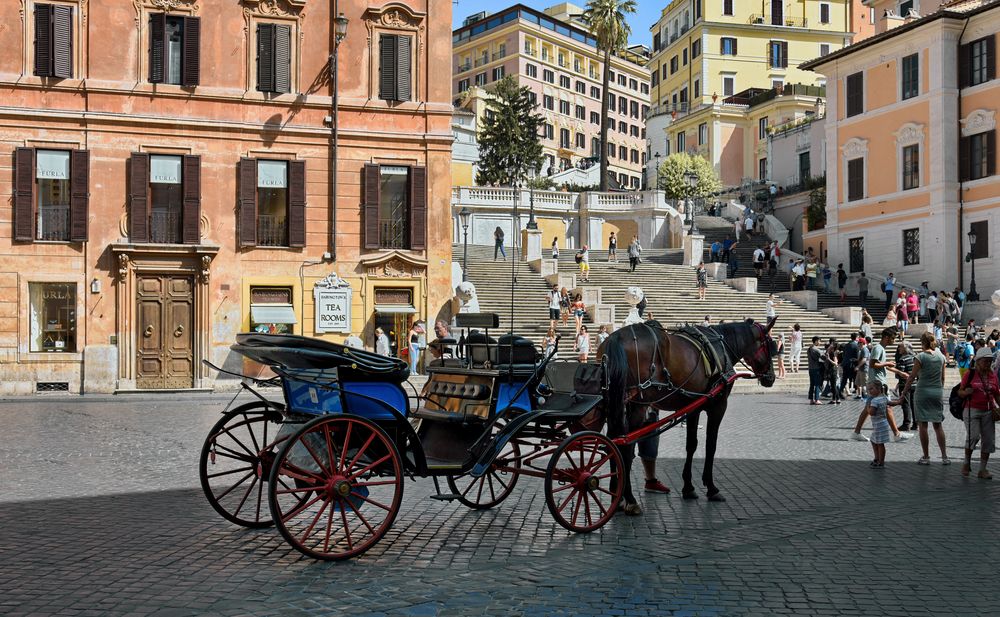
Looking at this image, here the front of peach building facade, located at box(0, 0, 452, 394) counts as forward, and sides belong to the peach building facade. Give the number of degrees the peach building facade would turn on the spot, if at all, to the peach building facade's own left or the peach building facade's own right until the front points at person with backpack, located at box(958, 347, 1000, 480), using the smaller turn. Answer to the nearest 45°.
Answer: approximately 45° to the peach building facade's own left

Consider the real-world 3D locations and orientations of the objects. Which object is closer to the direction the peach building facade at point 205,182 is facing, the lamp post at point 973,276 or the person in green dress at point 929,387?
the person in green dress

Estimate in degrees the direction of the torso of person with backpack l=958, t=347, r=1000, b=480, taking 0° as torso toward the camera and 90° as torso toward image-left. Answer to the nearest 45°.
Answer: approximately 315°

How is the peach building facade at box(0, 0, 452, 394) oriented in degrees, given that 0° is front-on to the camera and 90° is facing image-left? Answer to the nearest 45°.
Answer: approximately 0°

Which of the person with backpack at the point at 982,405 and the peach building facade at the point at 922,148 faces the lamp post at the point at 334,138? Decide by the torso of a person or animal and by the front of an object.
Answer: the peach building facade

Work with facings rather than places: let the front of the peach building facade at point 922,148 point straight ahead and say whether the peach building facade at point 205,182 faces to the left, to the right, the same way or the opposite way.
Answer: to the left

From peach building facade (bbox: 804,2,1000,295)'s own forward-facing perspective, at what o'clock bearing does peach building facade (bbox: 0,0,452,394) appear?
peach building facade (bbox: 0,0,452,394) is roughly at 12 o'clock from peach building facade (bbox: 804,2,1000,295).

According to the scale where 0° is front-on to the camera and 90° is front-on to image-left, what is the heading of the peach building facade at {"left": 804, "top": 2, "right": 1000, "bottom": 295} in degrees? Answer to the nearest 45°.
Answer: approximately 45°

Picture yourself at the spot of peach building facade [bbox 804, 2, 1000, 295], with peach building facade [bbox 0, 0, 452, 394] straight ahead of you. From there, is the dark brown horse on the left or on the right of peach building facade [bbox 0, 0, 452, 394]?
left

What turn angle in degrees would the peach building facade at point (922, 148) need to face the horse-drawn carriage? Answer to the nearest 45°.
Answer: approximately 45° to its left
